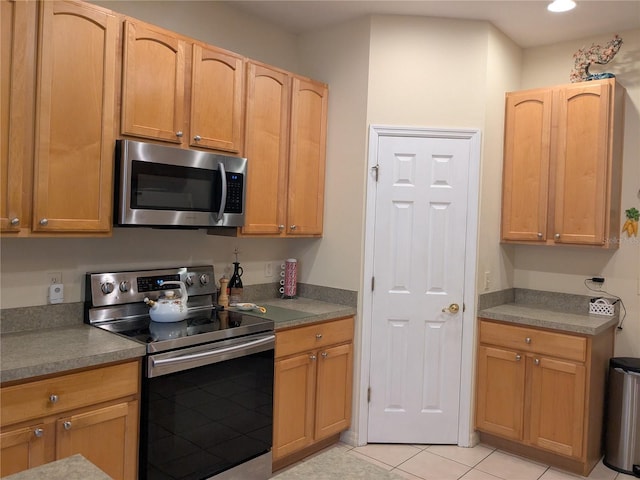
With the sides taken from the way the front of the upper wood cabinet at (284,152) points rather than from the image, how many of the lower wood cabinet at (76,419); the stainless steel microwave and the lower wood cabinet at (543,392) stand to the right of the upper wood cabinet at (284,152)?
2

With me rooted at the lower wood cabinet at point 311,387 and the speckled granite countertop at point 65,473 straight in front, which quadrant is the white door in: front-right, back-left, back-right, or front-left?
back-left

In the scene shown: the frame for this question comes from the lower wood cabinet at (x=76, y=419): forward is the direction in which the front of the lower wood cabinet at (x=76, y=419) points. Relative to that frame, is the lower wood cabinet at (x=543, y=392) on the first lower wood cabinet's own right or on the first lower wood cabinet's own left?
on the first lower wood cabinet's own left

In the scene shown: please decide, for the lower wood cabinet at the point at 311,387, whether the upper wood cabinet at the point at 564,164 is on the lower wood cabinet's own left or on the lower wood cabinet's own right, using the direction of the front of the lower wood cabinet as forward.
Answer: on the lower wood cabinet's own left

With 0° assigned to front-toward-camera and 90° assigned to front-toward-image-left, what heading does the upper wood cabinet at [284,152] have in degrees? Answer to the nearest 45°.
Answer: approximately 315°

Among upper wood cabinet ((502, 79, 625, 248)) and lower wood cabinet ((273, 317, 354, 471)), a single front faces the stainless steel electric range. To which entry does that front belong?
the upper wood cabinet

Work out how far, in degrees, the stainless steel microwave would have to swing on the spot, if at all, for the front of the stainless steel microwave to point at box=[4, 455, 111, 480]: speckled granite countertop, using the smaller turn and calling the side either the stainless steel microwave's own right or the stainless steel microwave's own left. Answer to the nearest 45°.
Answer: approximately 45° to the stainless steel microwave's own right
